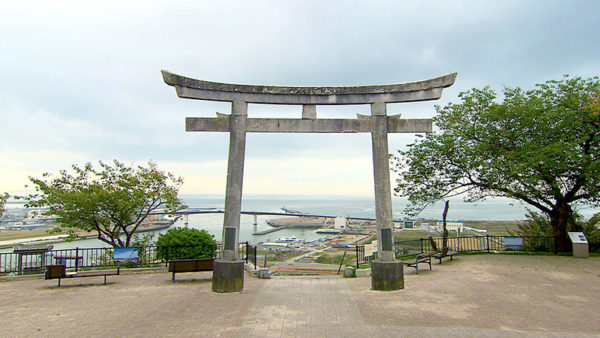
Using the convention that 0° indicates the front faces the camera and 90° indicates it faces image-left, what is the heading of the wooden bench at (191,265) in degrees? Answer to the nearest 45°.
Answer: approximately 180°

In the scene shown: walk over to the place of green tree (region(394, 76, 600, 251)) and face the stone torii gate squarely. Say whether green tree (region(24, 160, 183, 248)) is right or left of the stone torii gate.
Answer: right

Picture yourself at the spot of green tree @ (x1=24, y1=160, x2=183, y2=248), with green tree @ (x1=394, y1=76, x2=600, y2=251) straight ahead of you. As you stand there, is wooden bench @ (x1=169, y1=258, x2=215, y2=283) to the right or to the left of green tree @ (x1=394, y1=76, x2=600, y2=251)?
right

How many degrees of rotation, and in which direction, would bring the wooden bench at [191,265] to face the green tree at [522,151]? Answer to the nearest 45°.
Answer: approximately 90° to its right

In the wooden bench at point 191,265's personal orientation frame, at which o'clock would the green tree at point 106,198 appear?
The green tree is roughly at 11 o'clock from the wooden bench.

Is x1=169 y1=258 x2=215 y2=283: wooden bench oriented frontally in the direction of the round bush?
yes

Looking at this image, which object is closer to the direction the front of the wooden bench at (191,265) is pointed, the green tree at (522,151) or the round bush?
the round bush
